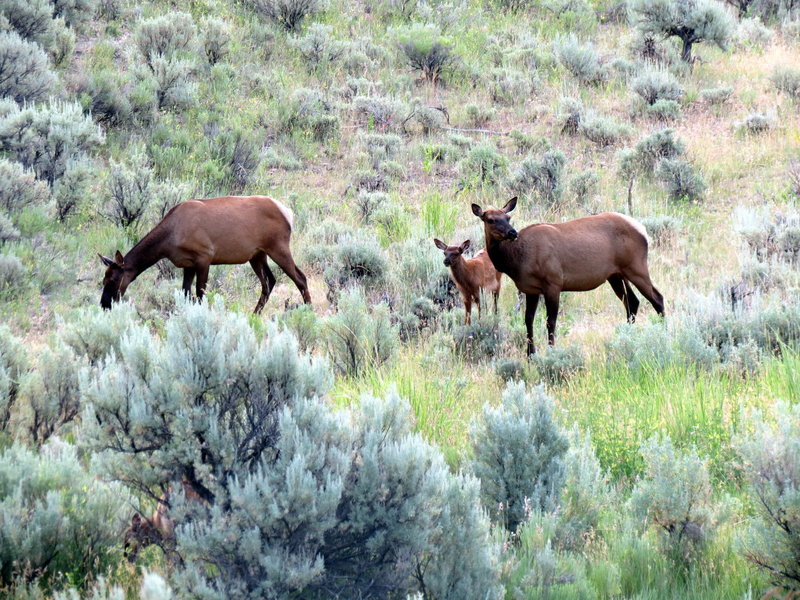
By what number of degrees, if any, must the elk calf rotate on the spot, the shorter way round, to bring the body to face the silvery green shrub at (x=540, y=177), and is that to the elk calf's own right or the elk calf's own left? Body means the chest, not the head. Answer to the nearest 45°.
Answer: approximately 135° to the elk calf's own right

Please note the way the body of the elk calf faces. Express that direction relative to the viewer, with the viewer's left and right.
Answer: facing the viewer and to the left of the viewer

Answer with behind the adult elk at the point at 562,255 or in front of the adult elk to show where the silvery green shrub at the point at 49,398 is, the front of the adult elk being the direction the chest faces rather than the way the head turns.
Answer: in front

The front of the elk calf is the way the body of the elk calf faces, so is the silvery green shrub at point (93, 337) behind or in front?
in front

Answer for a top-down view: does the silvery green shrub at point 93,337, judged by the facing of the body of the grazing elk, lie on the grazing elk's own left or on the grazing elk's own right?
on the grazing elk's own left

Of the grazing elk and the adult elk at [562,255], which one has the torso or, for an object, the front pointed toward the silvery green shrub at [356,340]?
the adult elk

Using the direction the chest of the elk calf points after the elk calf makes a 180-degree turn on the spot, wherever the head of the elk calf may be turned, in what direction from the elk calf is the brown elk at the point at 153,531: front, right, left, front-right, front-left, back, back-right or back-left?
back-right

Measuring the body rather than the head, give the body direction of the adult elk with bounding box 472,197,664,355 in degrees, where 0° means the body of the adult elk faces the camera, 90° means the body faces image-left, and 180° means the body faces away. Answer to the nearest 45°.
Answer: approximately 45°

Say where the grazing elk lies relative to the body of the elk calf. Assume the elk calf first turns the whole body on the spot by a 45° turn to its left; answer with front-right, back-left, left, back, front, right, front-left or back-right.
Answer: right

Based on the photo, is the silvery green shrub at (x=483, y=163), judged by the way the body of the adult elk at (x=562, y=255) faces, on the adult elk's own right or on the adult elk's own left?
on the adult elk's own right

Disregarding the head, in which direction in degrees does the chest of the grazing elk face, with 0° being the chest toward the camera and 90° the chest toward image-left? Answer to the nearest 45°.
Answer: approximately 90°

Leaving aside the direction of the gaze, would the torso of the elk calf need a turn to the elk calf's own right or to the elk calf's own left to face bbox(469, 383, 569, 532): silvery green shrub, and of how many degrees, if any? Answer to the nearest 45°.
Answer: approximately 45° to the elk calf's own left

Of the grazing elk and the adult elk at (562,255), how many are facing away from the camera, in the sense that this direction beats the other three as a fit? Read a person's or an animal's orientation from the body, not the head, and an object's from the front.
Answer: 0

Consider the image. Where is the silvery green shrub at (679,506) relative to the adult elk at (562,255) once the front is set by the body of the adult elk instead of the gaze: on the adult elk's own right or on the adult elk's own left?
on the adult elk's own left

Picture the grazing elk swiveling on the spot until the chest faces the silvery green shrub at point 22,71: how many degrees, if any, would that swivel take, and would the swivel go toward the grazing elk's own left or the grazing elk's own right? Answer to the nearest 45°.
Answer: approximately 45° to the grazing elk's own right
